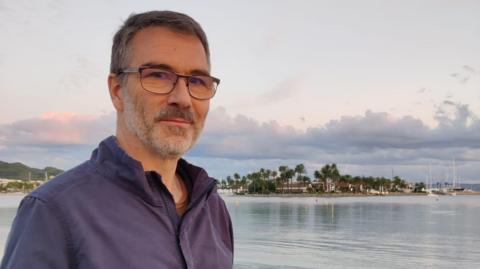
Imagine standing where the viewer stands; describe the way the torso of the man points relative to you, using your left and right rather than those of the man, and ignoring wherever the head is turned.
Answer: facing the viewer and to the right of the viewer
